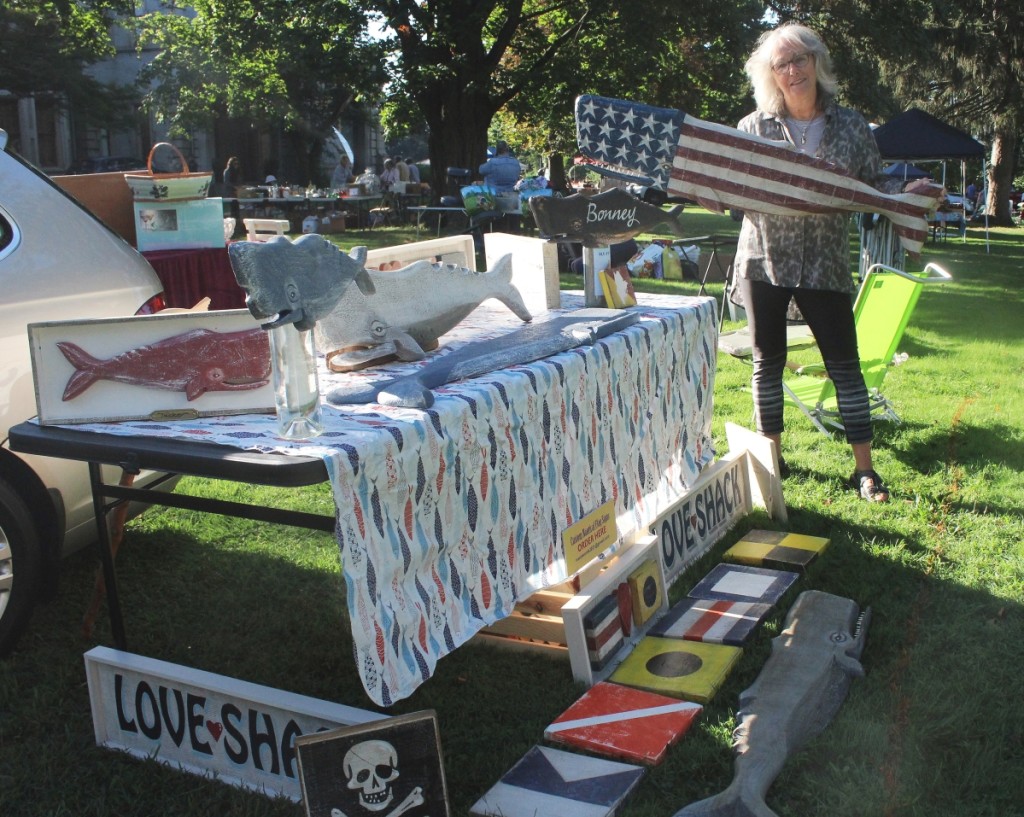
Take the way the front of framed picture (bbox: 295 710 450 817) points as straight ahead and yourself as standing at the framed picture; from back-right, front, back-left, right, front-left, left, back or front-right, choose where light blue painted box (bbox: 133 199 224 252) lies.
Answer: back

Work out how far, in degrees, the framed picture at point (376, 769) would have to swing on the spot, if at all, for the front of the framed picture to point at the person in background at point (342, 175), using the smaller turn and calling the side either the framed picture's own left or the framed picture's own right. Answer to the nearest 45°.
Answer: approximately 180°

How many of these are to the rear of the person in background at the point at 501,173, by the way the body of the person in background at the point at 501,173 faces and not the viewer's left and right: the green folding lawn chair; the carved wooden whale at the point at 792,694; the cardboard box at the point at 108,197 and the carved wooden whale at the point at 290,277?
4

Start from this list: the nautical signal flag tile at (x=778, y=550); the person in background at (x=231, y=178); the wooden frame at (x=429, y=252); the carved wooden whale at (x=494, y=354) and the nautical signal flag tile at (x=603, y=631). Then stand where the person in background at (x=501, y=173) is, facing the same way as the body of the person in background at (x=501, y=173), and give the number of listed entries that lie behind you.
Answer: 4

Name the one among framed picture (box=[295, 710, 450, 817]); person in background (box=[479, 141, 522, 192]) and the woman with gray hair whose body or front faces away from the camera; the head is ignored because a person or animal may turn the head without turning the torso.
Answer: the person in background

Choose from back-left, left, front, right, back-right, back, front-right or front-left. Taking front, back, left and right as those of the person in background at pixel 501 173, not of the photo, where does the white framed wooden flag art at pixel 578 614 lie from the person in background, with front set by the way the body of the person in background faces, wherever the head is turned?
back

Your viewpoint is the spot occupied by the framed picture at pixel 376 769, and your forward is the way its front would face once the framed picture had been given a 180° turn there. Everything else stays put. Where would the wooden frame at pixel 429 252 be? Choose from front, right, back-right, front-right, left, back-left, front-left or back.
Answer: front

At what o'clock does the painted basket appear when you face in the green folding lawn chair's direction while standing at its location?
The painted basket is roughly at 1 o'clock from the green folding lawn chair.

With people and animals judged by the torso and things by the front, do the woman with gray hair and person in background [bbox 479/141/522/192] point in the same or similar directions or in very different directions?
very different directions

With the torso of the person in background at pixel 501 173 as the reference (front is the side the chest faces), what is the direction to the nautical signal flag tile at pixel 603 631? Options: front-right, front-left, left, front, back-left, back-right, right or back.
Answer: back

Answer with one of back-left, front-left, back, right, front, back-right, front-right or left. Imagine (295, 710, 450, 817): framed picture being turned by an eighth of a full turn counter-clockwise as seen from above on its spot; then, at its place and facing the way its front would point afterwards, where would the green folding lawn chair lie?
left

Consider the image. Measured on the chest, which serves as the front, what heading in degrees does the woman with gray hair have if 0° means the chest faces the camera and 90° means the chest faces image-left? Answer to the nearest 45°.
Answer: approximately 0°

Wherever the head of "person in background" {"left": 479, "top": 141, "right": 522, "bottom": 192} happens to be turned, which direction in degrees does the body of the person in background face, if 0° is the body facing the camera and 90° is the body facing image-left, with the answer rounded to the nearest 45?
approximately 180°
